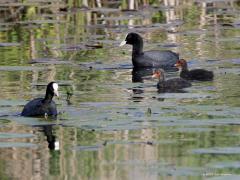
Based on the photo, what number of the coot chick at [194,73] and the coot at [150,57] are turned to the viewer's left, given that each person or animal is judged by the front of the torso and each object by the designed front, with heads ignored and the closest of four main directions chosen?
2

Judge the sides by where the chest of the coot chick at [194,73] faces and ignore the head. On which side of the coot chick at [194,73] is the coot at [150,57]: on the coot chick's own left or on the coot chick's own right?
on the coot chick's own right

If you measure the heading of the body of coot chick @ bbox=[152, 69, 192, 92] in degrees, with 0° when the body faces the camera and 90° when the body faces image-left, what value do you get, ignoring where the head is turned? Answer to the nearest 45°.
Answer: approximately 90°

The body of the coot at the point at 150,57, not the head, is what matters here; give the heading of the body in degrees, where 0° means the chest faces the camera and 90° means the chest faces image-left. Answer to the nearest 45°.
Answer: approximately 90°

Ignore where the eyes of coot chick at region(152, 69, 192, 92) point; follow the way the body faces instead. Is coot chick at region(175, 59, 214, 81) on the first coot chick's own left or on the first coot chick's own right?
on the first coot chick's own right

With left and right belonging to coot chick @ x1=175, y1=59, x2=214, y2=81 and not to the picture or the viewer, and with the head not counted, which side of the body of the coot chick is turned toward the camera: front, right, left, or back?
left
